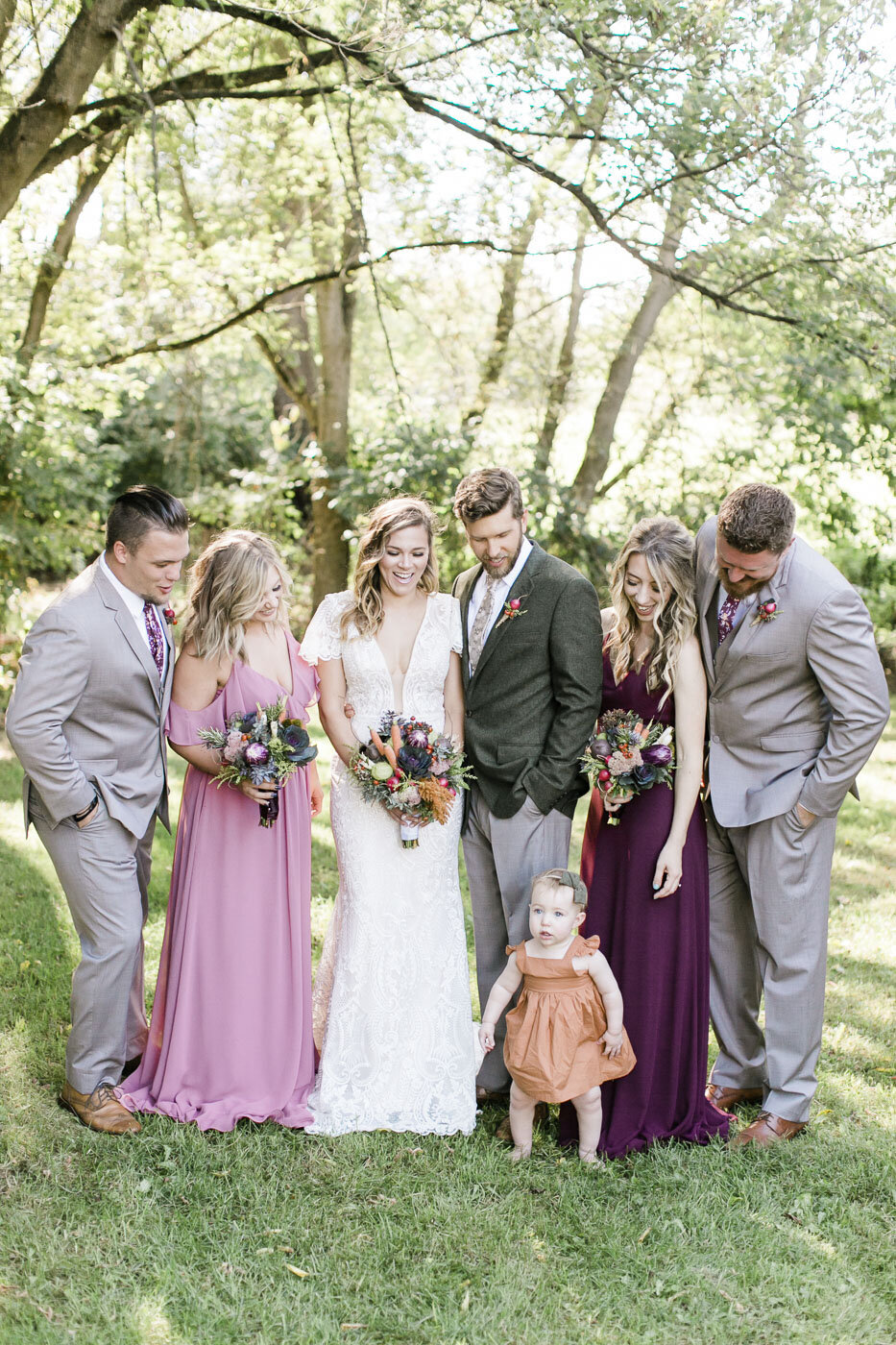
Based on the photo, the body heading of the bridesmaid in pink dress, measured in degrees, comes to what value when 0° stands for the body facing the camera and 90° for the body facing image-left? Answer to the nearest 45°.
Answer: approximately 315°

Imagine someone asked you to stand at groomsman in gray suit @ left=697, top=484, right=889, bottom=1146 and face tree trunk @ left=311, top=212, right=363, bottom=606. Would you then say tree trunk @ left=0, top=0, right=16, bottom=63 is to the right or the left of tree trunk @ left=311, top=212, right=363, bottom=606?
left

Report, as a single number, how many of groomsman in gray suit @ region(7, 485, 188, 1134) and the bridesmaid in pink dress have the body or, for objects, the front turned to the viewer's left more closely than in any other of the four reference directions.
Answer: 0

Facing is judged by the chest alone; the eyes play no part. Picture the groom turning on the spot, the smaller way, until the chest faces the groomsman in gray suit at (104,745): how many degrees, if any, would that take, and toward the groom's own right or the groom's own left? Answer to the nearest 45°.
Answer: approximately 45° to the groom's own right

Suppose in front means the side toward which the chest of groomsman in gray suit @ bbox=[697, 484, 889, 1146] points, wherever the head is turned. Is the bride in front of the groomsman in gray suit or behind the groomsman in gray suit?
in front

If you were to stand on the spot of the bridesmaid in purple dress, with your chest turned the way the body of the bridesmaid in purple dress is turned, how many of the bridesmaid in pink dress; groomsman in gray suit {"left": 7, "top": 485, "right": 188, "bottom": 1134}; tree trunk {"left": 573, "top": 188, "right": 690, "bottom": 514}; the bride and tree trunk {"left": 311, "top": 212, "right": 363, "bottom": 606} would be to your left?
0

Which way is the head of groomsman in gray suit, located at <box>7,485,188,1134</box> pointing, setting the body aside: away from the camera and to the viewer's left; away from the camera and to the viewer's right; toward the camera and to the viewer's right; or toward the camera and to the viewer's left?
toward the camera and to the viewer's right

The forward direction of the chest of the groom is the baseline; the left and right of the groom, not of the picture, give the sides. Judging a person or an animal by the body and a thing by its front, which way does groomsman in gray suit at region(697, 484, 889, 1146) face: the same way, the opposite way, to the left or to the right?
the same way

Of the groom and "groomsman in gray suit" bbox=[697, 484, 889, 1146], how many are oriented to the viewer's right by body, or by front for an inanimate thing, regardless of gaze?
0

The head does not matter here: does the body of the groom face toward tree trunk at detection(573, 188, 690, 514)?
no

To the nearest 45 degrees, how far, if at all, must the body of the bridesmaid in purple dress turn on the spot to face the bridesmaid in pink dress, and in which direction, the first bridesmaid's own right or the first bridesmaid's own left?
approximately 45° to the first bridesmaid's own right

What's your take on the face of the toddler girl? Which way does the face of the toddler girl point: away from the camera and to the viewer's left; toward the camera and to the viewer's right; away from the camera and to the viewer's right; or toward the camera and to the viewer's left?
toward the camera and to the viewer's left

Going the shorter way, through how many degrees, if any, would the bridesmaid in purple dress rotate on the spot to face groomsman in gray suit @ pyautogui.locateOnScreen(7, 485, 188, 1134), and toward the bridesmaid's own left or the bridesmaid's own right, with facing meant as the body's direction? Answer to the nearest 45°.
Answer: approximately 45° to the bridesmaid's own right

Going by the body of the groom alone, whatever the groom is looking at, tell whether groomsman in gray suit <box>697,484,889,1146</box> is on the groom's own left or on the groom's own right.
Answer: on the groom's own left

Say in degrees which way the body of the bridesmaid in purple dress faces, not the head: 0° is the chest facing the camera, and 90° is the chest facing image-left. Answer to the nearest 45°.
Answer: approximately 45°

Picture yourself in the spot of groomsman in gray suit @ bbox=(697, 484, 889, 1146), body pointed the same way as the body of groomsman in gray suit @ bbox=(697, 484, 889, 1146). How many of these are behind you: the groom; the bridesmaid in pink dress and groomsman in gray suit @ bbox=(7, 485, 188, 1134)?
0

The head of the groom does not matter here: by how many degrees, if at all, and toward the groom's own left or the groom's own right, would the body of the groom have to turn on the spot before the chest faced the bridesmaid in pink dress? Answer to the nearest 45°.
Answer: approximately 45° to the groom's own right

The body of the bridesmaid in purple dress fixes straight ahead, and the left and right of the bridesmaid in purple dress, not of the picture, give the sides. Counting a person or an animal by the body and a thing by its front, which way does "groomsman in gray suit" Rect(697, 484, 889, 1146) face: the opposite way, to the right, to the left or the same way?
the same way

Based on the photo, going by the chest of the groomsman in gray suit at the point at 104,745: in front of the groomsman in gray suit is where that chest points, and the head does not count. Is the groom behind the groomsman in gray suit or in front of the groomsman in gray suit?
in front

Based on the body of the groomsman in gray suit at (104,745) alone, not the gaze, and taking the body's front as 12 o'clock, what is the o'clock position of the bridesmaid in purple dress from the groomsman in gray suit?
The bridesmaid in purple dress is roughly at 11 o'clock from the groomsman in gray suit.
